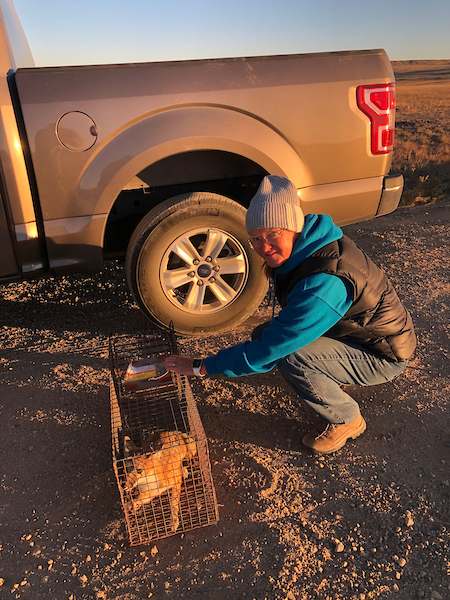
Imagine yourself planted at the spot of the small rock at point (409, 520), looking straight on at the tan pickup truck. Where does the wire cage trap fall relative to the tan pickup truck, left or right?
left

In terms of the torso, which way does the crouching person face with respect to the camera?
to the viewer's left
